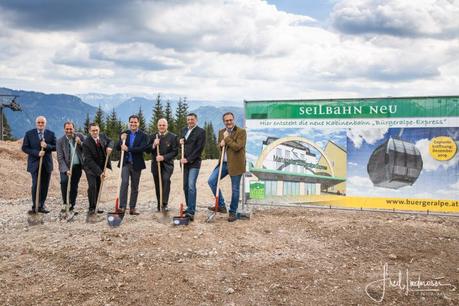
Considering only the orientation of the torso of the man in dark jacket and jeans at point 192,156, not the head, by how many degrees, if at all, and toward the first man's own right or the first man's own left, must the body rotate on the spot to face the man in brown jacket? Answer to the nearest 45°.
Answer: approximately 135° to the first man's own left

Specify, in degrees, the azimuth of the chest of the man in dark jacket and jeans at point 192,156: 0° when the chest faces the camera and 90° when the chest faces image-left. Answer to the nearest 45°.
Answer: approximately 45°

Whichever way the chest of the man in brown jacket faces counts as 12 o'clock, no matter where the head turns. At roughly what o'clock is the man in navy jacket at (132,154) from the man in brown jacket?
The man in navy jacket is roughly at 2 o'clock from the man in brown jacket.

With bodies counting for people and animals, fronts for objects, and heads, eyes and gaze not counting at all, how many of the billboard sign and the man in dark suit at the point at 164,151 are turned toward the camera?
2

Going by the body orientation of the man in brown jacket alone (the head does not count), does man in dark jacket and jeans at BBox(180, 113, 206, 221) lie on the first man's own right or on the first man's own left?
on the first man's own right
